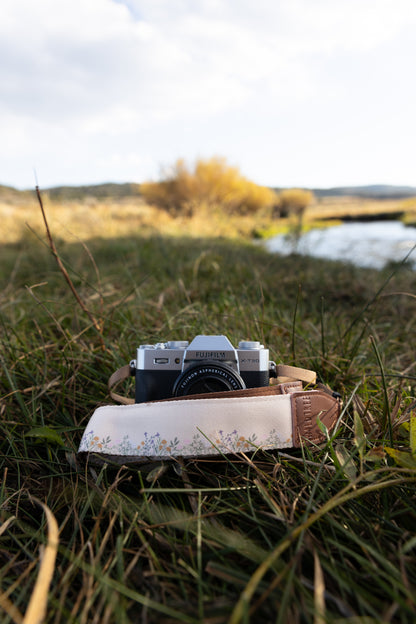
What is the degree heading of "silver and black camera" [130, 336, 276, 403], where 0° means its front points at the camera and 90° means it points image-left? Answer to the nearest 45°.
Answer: approximately 0°

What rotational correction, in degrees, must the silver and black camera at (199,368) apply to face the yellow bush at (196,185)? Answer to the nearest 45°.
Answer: approximately 180°
